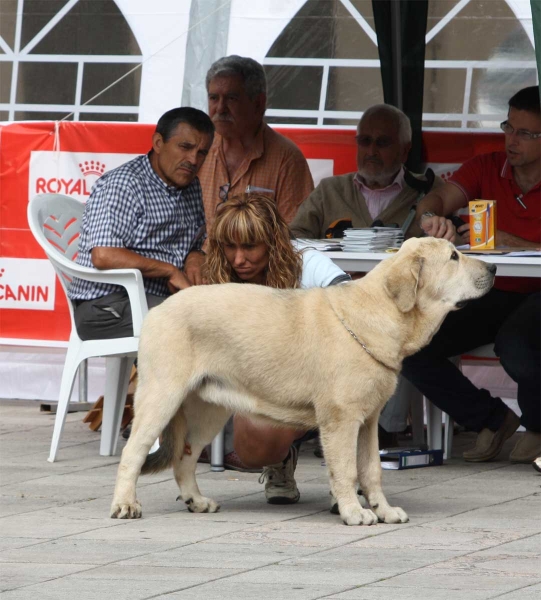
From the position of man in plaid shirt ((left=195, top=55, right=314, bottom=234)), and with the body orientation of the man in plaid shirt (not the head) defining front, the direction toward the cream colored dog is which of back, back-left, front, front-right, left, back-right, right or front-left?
front-left

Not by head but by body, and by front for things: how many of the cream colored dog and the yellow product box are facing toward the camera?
1

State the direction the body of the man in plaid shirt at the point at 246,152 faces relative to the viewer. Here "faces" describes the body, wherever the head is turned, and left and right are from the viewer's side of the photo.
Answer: facing the viewer and to the left of the viewer

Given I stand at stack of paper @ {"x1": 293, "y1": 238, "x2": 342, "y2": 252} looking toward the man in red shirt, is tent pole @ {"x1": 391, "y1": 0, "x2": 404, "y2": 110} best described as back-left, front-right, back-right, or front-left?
front-left

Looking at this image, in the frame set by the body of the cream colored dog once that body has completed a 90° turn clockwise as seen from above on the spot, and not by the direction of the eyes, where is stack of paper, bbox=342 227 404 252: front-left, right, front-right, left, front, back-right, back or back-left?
back

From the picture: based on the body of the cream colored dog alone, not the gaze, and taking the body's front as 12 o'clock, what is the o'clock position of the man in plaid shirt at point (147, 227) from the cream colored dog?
The man in plaid shirt is roughly at 8 o'clock from the cream colored dog.

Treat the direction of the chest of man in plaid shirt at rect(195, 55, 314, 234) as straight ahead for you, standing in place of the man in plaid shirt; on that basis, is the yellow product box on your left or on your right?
on your left

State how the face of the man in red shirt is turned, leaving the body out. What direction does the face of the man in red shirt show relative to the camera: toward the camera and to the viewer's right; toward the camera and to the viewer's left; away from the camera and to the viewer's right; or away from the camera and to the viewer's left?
toward the camera and to the viewer's left

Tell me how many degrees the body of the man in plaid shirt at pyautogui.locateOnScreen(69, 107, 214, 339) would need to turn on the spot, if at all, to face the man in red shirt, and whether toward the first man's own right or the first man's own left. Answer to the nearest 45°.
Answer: approximately 45° to the first man's own left

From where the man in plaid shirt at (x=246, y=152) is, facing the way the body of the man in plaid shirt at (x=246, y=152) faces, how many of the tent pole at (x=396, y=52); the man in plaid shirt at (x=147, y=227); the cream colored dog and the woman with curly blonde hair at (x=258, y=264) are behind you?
1

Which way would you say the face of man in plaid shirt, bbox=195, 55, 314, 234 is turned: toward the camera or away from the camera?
toward the camera

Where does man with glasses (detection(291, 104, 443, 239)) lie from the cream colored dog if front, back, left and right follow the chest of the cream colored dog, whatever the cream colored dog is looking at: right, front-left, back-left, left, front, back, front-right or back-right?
left

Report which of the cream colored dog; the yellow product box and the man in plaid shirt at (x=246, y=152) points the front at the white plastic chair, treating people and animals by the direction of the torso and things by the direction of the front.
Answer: the man in plaid shirt

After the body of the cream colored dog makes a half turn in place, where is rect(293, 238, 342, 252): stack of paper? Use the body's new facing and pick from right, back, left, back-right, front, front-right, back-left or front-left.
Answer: right

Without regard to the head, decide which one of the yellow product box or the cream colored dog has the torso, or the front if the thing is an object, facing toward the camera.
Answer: the yellow product box

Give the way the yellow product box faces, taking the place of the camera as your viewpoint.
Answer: facing the viewer

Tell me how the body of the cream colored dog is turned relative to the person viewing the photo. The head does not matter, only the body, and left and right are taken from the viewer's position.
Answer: facing to the right of the viewer

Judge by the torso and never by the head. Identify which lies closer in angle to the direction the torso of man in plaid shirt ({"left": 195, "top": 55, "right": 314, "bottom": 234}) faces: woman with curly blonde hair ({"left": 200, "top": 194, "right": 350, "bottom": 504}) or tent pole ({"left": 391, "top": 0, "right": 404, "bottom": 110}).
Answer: the woman with curly blonde hair

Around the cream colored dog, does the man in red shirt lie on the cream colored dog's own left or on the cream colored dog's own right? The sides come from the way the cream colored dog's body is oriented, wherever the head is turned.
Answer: on the cream colored dog's own left
